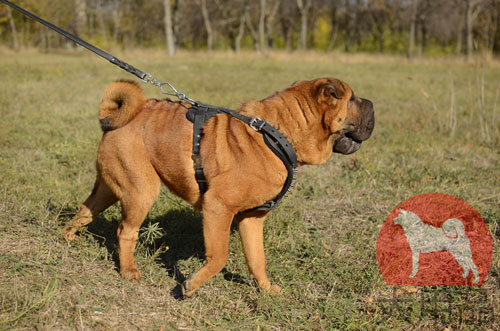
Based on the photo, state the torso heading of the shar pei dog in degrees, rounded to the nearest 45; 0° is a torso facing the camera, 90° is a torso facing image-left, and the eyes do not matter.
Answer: approximately 270°
